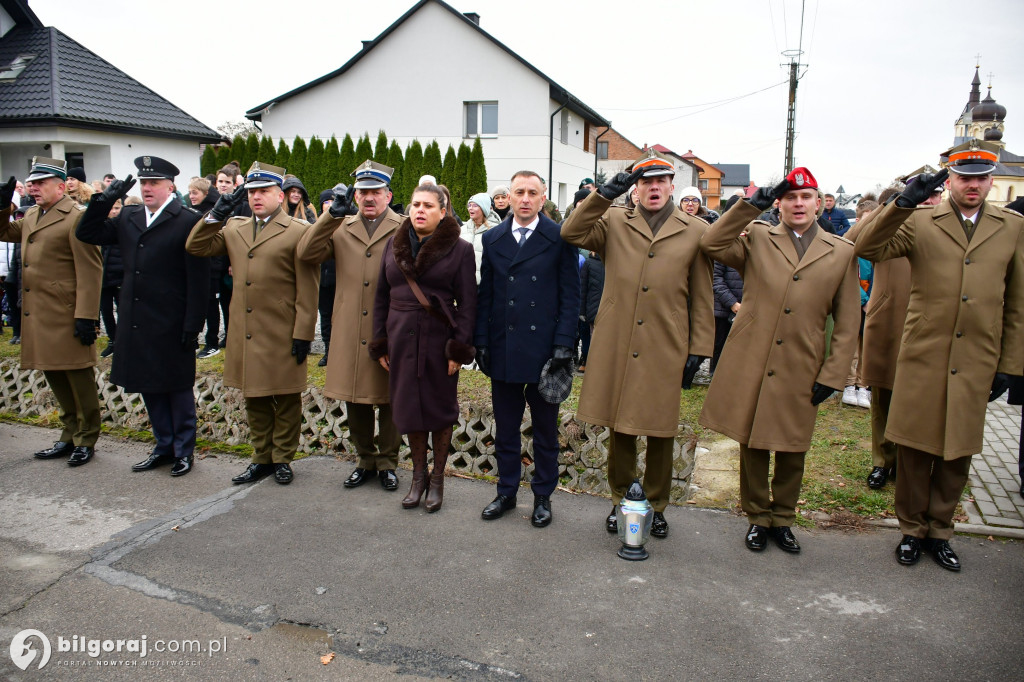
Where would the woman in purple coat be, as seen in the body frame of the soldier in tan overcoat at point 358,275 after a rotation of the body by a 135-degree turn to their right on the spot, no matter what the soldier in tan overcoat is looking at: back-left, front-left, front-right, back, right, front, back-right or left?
back

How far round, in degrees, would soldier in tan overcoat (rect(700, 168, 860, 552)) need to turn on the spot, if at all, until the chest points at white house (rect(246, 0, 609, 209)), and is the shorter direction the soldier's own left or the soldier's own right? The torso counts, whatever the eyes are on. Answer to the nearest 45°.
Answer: approximately 135° to the soldier's own right

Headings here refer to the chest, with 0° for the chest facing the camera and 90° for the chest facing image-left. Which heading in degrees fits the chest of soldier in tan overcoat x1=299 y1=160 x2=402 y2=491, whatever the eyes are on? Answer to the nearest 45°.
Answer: approximately 0°

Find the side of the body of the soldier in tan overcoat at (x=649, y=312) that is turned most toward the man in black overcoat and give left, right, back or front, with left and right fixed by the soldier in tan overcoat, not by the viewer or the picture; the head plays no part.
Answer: right

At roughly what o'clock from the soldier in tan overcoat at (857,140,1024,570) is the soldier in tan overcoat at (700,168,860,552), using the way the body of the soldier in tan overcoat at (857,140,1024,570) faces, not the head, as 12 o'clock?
the soldier in tan overcoat at (700,168,860,552) is roughly at 2 o'clock from the soldier in tan overcoat at (857,140,1024,570).

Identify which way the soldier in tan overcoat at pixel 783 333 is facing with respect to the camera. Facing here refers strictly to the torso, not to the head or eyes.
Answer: toward the camera

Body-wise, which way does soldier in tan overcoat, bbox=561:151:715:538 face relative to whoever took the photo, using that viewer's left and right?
facing the viewer

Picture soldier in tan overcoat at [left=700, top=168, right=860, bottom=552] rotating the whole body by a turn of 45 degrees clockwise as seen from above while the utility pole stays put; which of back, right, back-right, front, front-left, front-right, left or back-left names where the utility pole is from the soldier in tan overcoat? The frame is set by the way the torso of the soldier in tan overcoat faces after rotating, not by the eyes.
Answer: back-right

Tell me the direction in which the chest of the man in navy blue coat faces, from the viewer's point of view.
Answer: toward the camera

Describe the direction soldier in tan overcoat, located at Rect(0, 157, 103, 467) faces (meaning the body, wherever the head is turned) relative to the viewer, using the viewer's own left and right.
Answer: facing the viewer and to the left of the viewer
